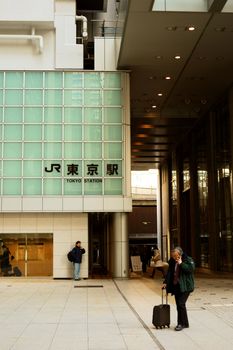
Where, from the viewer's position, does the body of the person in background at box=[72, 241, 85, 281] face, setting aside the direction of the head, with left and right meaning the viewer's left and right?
facing the viewer and to the right of the viewer

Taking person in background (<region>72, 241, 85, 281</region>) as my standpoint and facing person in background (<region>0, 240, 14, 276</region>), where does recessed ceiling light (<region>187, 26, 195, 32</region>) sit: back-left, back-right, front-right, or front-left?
back-left

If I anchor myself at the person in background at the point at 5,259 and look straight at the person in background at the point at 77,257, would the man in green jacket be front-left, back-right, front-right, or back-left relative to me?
front-right

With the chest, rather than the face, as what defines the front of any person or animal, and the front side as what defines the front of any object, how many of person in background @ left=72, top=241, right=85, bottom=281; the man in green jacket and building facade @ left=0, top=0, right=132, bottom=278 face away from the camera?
0

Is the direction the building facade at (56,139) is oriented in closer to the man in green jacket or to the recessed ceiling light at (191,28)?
the man in green jacket

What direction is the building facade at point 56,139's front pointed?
toward the camera

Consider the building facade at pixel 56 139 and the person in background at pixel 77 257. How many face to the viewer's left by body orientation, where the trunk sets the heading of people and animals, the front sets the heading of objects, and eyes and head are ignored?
0

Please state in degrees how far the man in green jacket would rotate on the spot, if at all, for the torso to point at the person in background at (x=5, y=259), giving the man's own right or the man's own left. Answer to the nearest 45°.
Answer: approximately 90° to the man's own right

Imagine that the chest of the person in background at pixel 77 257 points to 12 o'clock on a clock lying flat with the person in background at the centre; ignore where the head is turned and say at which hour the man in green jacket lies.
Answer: The man in green jacket is roughly at 1 o'clock from the person in background.

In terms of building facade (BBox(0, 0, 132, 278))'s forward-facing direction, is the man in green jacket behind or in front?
in front

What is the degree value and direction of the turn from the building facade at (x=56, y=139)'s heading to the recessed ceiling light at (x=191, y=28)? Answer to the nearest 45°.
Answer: approximately 45° to its left

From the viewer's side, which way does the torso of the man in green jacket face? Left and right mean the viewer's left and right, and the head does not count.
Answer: facing the viewer and to the left of the viewer
